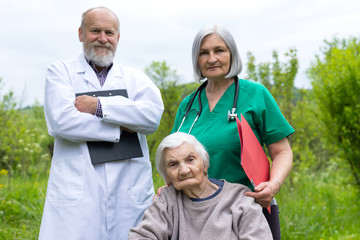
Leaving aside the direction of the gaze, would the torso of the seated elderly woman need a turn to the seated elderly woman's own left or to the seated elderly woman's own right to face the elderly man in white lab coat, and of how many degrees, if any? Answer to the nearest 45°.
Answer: approximately 135° to the seated elderly woman's own right

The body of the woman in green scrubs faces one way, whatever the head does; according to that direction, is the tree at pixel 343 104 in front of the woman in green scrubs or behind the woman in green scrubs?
behind

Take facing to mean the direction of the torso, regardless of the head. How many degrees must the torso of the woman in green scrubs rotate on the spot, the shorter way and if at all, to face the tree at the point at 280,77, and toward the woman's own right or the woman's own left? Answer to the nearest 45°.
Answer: approximately 135° to the woman's own right

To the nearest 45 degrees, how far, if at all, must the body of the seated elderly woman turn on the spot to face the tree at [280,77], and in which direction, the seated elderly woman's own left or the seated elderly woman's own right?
approximately 180°

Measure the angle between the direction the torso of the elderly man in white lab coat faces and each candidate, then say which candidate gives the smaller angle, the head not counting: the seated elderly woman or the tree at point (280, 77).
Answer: the seated elderly woman

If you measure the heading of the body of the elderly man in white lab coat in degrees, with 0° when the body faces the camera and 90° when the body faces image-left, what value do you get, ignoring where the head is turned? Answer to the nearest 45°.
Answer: approximately 0°

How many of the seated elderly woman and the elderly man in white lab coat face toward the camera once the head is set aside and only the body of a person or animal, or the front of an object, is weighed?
2
